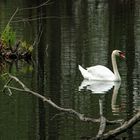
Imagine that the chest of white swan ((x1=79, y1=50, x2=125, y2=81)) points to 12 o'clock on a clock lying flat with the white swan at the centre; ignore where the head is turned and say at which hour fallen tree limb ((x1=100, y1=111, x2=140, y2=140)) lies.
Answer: The fallen tree limb is roughly at 3 o'clock from the white swan.

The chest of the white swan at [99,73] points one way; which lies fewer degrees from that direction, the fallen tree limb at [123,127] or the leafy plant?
the fallen tree limb

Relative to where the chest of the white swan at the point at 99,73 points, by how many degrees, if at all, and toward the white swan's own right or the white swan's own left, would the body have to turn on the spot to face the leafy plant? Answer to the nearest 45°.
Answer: approximately 135° to the white swan's own left

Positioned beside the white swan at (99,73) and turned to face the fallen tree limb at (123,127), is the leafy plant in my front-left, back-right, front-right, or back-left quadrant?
back-right

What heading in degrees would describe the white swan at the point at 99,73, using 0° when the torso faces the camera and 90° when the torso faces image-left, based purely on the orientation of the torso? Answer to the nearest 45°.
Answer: approximately 270°

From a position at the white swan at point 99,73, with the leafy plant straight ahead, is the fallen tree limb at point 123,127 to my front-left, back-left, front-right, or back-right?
back-left
